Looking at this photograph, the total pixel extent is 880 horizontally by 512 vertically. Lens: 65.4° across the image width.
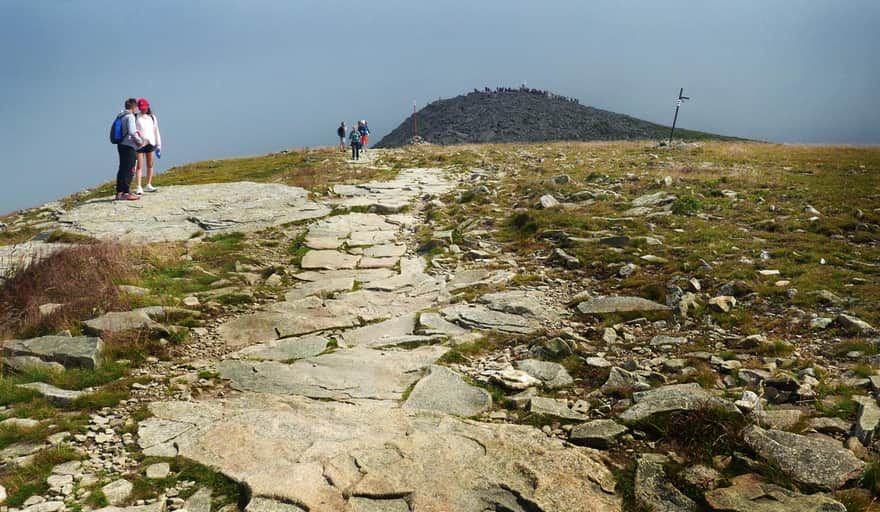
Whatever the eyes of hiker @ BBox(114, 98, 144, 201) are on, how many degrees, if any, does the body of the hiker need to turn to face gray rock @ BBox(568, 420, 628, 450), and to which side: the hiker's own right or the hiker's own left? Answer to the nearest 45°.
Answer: approximately 90° to the hiker's own right

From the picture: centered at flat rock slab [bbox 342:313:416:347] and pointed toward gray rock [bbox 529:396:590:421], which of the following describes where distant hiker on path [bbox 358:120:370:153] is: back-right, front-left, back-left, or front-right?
back-left

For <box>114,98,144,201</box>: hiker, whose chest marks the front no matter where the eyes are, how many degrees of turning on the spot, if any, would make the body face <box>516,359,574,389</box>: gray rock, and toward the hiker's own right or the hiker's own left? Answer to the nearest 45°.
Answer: approximately 90° to the hiker's own right

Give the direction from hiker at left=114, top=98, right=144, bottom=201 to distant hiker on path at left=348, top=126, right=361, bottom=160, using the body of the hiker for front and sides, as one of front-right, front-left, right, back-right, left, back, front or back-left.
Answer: front-left

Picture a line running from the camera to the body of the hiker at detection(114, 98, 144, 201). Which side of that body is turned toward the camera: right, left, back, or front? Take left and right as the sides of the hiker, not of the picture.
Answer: right

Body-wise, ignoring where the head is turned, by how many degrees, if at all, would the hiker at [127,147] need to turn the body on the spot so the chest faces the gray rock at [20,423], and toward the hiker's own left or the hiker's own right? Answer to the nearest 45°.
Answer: approximately 90° to the hiker's own right

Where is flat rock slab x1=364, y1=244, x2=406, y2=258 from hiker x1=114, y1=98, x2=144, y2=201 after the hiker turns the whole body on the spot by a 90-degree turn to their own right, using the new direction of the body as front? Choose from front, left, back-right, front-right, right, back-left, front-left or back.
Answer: front-left

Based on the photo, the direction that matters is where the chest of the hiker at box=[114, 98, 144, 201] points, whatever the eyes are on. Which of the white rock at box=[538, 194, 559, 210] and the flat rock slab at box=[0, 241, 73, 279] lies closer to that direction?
the white rock

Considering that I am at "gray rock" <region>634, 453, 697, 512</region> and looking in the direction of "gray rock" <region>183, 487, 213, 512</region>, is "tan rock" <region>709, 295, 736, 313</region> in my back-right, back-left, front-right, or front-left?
back-right

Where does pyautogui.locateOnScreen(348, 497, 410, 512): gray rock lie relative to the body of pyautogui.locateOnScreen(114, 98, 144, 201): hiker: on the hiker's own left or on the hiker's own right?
on the hiker's own right

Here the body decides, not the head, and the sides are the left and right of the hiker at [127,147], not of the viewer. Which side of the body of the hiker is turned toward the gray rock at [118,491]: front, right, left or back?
right

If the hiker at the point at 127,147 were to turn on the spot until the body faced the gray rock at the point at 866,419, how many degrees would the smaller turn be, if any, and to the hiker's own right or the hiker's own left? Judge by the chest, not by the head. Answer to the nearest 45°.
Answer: approximately 90° to the hiker's own right

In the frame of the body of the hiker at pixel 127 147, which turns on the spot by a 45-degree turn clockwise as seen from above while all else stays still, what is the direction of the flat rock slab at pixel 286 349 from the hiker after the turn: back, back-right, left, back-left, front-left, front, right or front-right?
front-right

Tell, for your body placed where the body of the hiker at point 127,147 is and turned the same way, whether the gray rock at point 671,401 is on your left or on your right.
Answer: on your right

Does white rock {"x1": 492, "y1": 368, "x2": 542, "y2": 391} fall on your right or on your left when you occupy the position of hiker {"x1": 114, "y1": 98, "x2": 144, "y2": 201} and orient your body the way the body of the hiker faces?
on your right

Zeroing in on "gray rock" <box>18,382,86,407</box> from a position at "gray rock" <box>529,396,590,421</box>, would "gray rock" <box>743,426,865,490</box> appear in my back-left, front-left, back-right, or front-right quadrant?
back-left

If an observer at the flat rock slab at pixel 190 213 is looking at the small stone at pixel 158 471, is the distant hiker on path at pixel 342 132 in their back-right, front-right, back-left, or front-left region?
back-left
